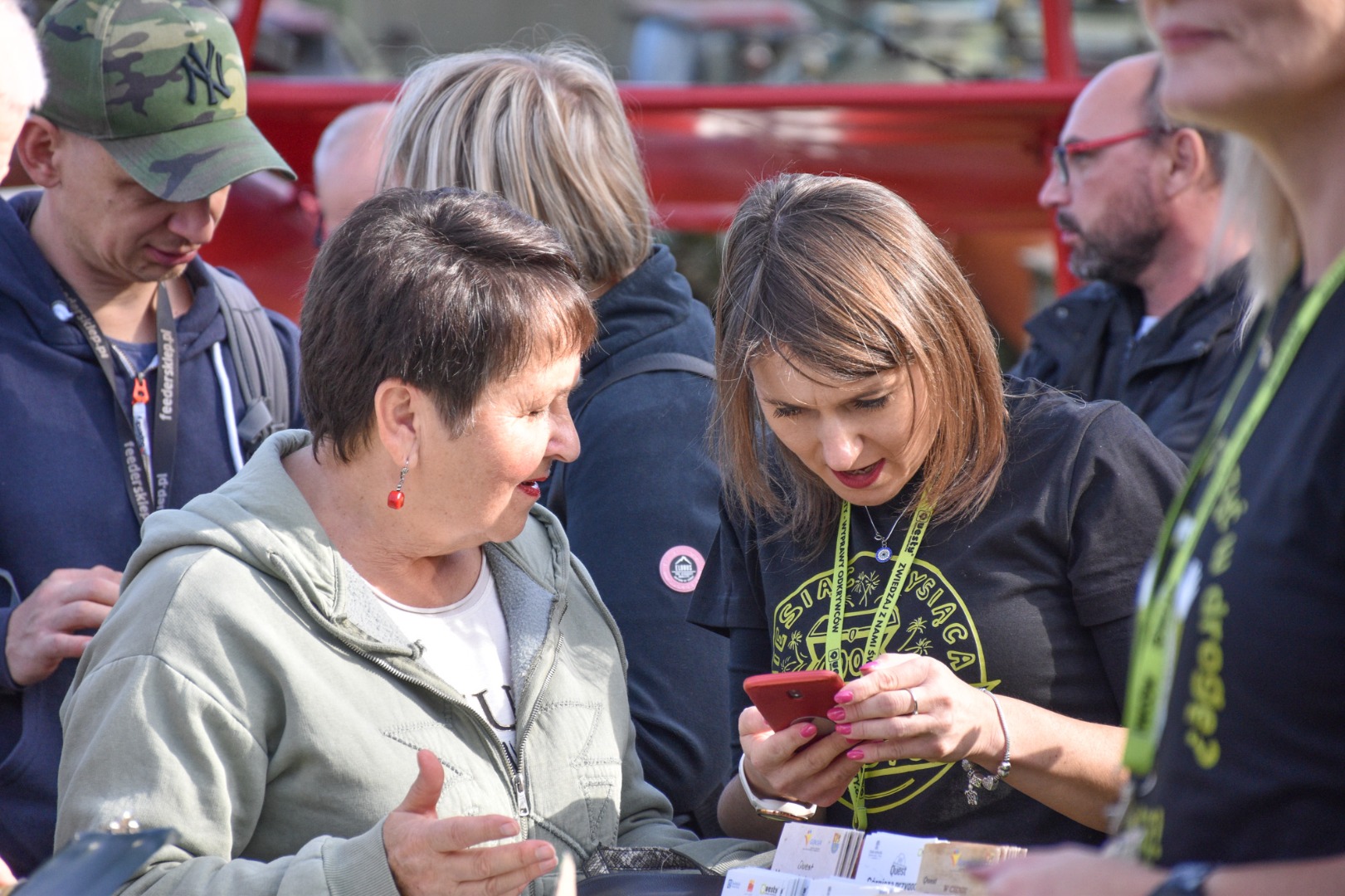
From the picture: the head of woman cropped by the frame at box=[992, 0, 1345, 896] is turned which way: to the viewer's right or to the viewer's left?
to the viewer's left

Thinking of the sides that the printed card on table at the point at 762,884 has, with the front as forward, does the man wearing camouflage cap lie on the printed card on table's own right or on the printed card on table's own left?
on the printed card on table's own right

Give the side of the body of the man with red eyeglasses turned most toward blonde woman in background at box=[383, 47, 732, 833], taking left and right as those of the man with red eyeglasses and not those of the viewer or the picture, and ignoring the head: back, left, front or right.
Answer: front

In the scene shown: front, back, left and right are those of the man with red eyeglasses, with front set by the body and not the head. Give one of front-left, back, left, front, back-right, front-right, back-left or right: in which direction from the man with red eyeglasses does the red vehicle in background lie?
right

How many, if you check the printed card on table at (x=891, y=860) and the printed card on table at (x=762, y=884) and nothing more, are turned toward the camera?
2

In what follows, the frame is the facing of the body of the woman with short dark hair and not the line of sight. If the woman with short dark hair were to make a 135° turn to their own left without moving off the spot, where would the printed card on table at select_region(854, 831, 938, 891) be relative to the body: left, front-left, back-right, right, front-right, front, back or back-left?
back-right

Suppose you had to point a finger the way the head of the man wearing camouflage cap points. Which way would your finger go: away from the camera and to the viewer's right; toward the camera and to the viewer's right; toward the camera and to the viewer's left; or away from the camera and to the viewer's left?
toward the camera and to the viewer's right

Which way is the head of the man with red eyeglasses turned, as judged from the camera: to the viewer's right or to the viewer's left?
to the viewer's left

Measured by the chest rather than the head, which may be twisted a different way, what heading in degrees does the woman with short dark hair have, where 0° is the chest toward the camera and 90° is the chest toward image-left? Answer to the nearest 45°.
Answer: approximately 315°

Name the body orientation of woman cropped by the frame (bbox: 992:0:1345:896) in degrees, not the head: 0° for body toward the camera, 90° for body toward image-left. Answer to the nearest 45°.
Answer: approximately 45°

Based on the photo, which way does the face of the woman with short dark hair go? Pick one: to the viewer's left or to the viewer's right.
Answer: to the viewer's right
